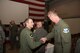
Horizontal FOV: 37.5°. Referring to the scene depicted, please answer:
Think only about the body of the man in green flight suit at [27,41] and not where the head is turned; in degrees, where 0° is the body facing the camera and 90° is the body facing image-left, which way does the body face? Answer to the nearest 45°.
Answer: approximately 270°
